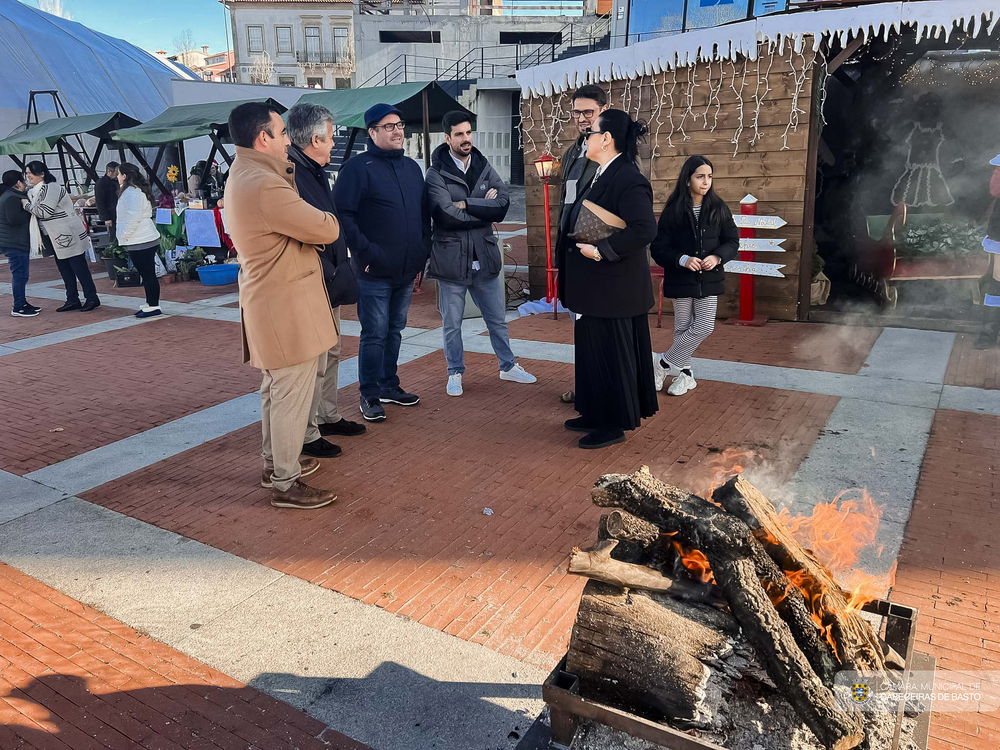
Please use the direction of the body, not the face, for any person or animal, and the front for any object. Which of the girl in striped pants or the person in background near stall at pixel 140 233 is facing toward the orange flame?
the girl in striped pants

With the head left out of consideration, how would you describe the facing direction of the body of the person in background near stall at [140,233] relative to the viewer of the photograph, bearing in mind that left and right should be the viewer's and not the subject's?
facing to the left of the viewer

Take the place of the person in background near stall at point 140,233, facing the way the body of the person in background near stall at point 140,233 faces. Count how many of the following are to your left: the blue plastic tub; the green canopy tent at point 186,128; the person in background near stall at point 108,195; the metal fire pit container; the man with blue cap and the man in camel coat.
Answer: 3

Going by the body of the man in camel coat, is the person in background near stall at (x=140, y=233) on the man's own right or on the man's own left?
on the man's own left

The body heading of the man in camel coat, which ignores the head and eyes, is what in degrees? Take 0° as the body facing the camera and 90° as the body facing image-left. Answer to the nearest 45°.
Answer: approximately 270°

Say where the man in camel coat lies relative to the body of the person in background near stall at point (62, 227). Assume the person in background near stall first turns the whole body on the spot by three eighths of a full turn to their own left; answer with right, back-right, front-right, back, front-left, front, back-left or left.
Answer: front-right

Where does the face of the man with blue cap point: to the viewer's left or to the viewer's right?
to the viewer's right

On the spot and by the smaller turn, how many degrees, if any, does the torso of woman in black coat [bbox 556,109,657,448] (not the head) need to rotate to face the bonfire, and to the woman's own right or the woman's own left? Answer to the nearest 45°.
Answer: approximately 90° to the woman's own left

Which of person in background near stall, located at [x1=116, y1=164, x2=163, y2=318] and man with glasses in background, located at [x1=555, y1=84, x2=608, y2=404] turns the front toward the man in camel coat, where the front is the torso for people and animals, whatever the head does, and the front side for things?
the man with glasses in background

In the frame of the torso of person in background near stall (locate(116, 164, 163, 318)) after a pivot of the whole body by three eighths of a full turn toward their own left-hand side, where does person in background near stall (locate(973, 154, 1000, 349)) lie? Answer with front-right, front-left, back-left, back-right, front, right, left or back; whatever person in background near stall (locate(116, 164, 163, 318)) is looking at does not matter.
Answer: front

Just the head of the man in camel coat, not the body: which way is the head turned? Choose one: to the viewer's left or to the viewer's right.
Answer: to the viewer's right

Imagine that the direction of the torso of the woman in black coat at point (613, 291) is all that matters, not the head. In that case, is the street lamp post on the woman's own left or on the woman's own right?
on the woman's own right

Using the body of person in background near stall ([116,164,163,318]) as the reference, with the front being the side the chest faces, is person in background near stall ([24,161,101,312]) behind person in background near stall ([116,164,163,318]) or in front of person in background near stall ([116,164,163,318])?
in front
